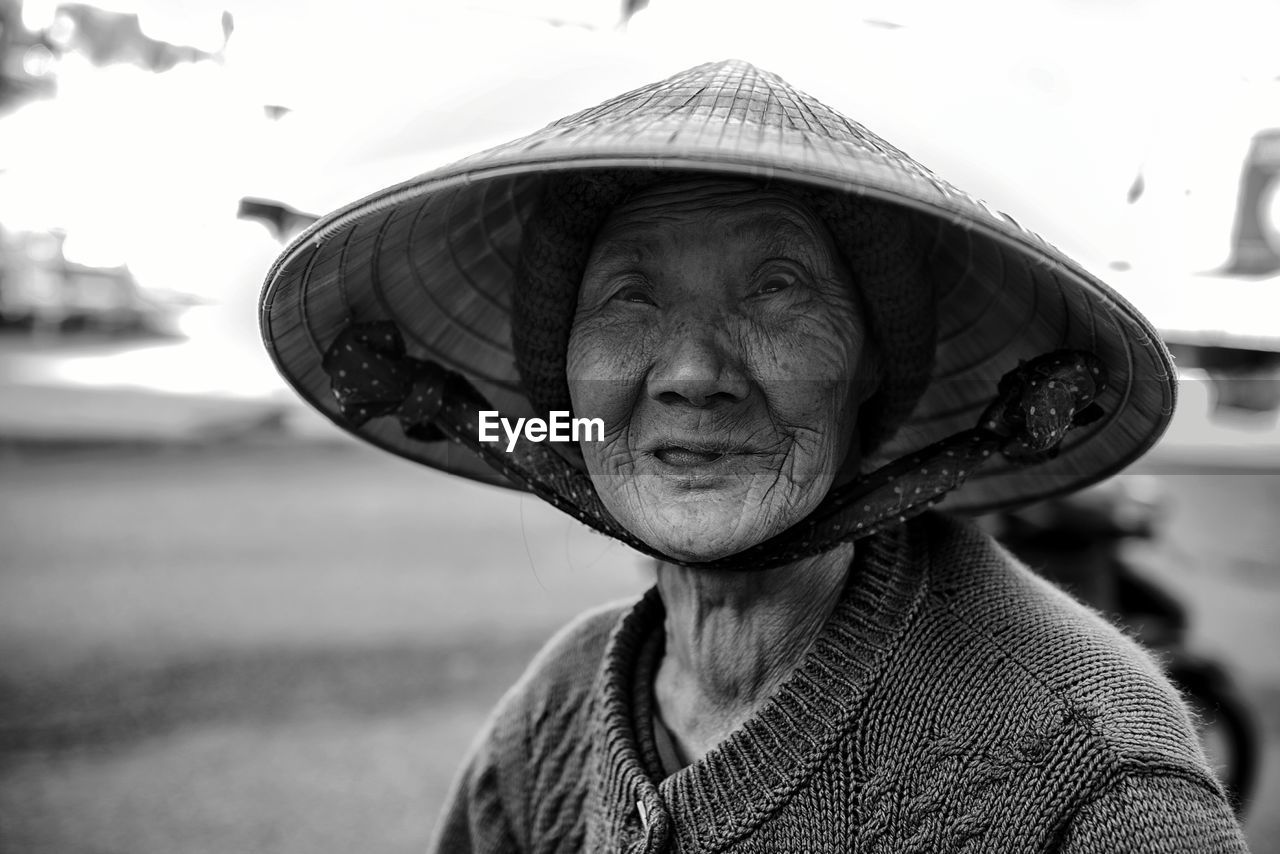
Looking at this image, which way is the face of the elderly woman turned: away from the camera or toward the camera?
toward the camera

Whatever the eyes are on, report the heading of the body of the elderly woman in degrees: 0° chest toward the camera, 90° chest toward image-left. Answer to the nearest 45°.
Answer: approximately 45°
